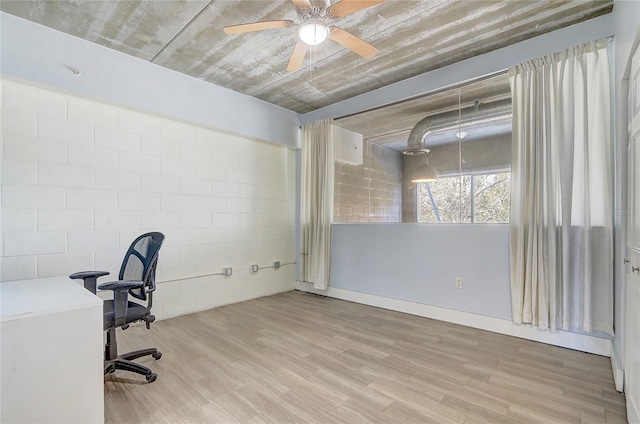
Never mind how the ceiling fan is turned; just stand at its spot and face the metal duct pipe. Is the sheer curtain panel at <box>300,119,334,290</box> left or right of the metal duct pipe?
left

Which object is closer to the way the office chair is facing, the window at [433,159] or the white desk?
the white desk

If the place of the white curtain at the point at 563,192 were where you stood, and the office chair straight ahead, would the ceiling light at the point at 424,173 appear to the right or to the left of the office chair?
right

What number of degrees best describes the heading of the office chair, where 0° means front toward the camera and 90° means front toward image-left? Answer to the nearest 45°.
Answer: approximately 45°
